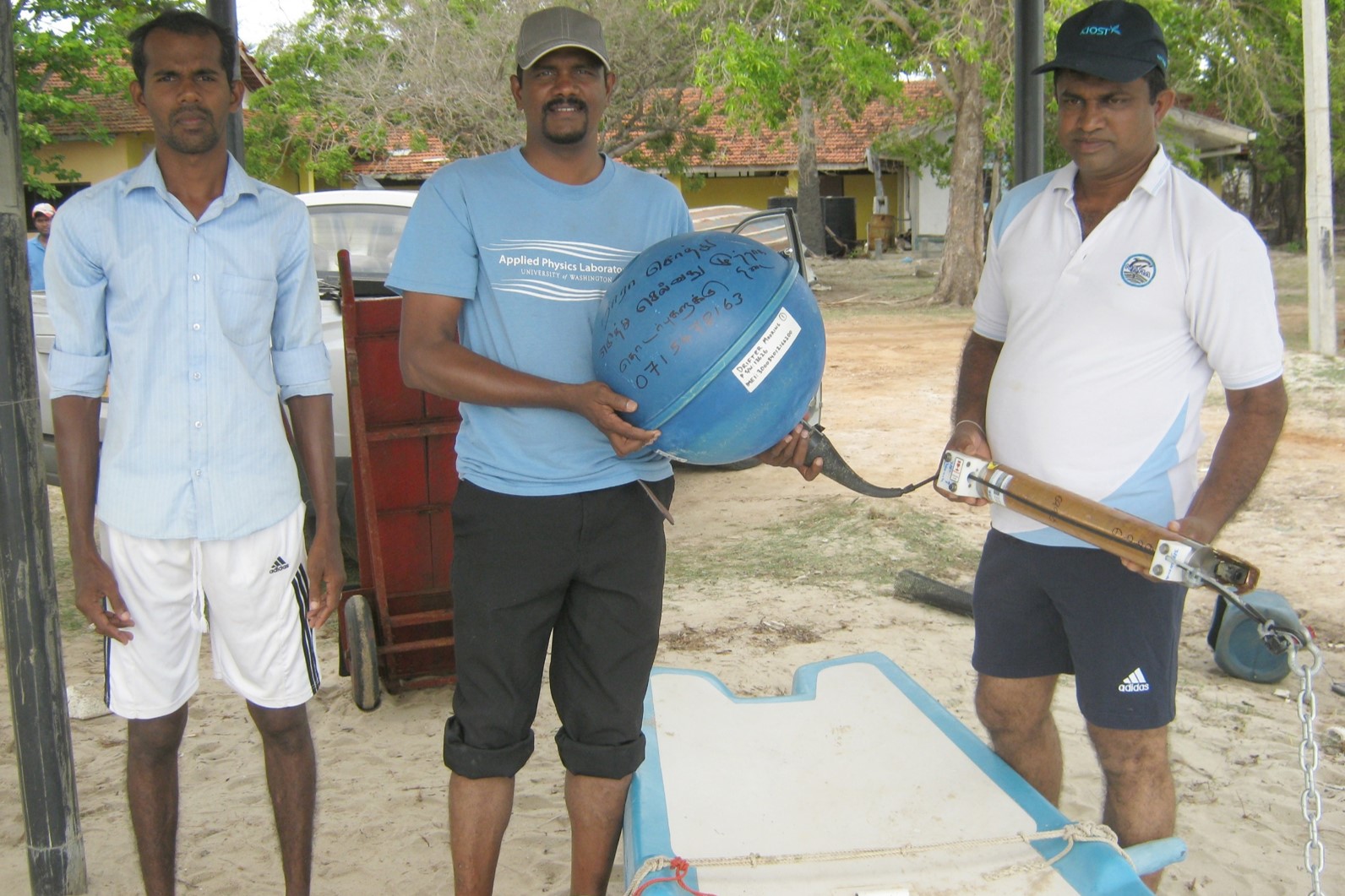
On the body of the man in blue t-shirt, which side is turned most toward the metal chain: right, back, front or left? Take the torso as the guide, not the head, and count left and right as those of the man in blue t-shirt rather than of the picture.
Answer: left

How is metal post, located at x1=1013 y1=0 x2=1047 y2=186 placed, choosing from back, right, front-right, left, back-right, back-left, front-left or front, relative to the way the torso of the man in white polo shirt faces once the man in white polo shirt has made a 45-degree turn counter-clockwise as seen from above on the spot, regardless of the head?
back

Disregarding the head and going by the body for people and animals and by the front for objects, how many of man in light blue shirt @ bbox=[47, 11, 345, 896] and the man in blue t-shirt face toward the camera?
2

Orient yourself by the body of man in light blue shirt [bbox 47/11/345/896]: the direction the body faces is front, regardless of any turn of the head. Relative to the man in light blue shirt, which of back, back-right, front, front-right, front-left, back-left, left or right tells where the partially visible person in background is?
back

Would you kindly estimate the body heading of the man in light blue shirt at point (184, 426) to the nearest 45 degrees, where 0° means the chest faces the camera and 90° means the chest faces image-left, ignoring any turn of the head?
approximately 0°

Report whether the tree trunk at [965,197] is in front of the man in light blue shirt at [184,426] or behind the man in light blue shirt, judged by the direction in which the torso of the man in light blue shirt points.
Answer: behind
